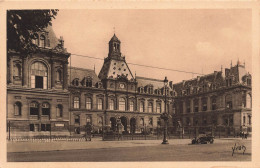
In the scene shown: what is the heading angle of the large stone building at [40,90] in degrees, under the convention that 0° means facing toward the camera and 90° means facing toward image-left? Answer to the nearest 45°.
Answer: approximately 0°

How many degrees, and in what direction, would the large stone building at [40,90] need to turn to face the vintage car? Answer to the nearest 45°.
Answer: approximately 45° to its left
